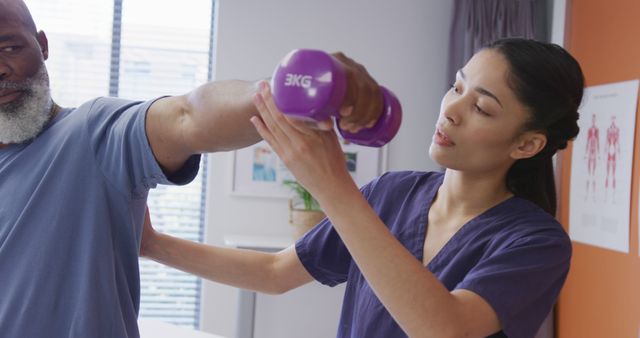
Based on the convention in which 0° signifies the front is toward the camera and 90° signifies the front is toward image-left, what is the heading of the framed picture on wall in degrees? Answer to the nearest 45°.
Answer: approximately 0°

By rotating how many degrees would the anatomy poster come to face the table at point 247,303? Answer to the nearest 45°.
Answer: approximately 45° to its right
